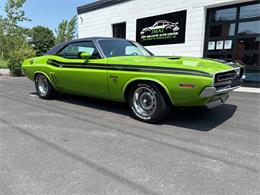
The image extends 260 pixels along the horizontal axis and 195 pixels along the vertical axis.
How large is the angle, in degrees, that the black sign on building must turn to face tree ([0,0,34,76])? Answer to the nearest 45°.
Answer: approximately 90° to its right

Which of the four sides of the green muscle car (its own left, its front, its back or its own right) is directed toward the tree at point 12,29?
back

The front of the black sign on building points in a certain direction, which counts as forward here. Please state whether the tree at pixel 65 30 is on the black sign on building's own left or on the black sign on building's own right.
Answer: on the black sign on building's own right

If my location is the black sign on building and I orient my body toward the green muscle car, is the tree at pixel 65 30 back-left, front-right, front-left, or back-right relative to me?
back-right

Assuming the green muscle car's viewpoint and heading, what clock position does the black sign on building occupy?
The black sign on building is roughly at 8 o'clock from the green muscle car.

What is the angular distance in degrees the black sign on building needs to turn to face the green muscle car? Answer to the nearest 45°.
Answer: approximately 45° to its left

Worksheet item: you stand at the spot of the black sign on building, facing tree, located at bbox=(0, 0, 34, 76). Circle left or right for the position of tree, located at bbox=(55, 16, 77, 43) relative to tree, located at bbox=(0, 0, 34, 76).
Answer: right

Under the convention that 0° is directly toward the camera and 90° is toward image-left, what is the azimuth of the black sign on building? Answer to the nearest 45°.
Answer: approximately 45°

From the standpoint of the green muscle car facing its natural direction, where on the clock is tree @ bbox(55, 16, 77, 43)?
The tree is roughly at 7 o'clock from the green muscle car.

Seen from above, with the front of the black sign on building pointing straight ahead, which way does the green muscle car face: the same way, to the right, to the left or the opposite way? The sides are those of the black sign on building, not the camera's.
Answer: to the left

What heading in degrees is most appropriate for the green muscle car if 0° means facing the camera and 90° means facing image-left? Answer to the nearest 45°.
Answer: approximately 315°
